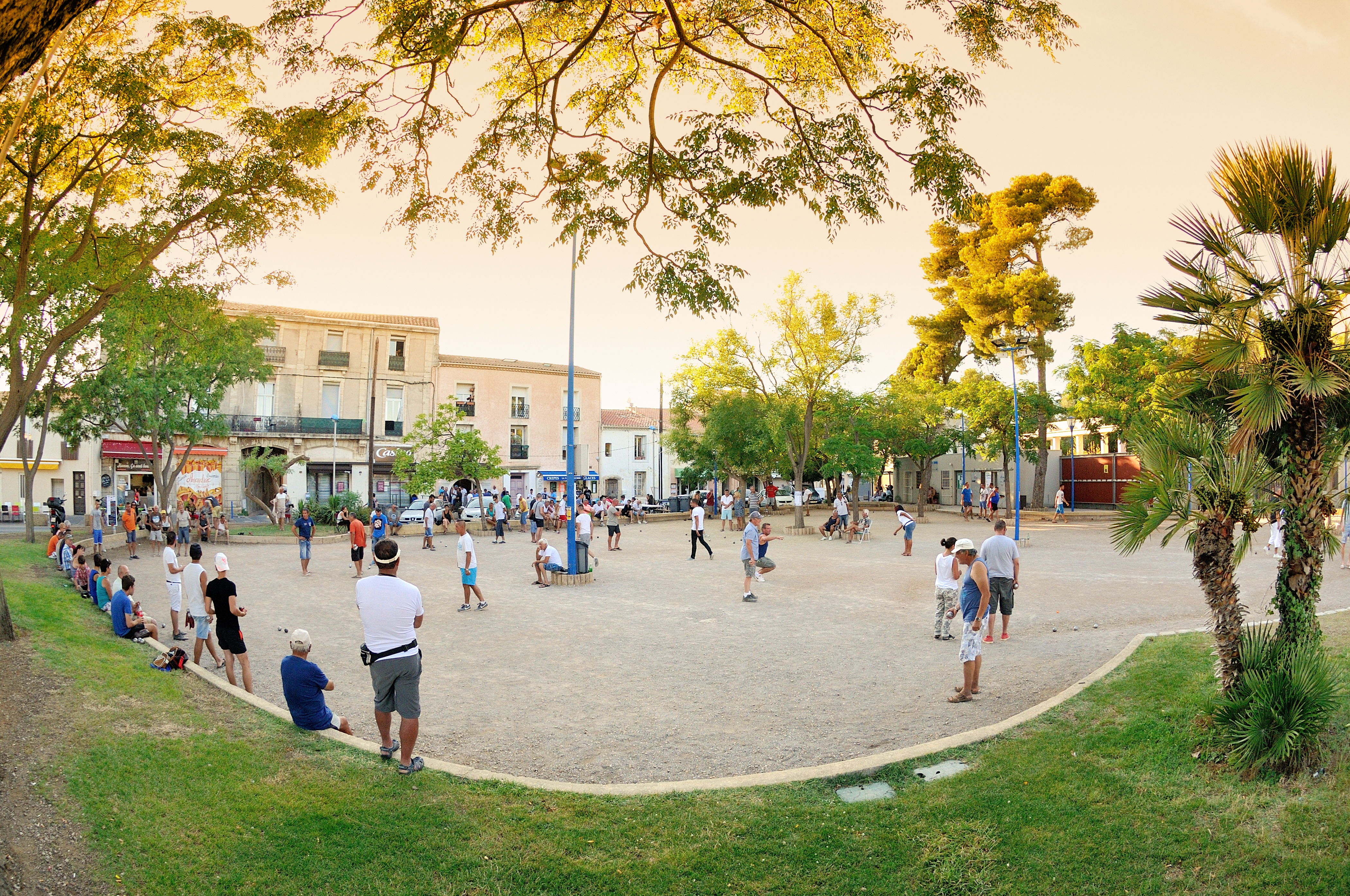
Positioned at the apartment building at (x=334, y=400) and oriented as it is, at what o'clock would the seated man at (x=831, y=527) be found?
The seated man is roughly at 11 o'clock from the apartment building.

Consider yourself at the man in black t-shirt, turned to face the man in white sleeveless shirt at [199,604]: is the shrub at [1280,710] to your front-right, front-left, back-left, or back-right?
back-right

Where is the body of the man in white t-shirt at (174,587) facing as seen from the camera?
to the viewer's right

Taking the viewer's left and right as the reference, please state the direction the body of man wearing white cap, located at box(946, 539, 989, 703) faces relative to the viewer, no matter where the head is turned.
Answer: facing to the left of the viewer

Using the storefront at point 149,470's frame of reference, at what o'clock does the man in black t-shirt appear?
The man in black t-shirt is roughly at 12 o'clock from the storefront.

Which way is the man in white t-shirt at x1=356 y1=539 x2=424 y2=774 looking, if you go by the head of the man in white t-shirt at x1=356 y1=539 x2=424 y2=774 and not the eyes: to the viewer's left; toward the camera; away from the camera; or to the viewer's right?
away from the camera

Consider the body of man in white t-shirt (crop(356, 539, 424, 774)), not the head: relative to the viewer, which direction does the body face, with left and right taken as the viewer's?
facing away from the viewer

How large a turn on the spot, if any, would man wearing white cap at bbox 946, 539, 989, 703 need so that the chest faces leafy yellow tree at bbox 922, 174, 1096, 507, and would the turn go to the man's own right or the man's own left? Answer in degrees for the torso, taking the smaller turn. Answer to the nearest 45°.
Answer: approximately 90° to the man's own right

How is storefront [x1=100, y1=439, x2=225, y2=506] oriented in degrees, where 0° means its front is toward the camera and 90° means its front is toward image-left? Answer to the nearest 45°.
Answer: approximately 0°
